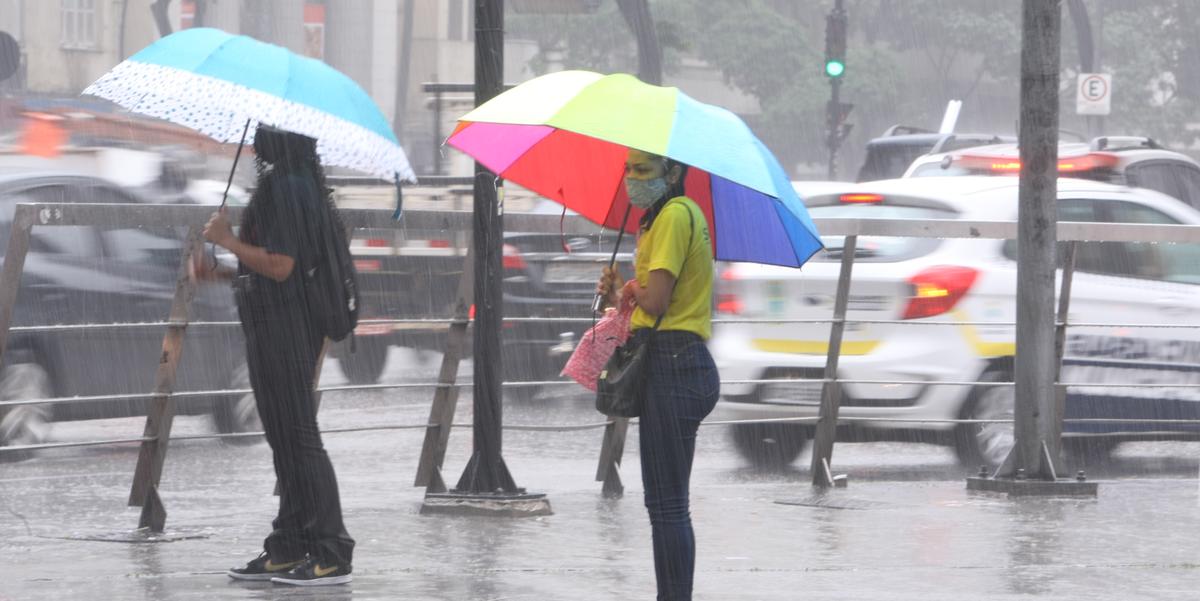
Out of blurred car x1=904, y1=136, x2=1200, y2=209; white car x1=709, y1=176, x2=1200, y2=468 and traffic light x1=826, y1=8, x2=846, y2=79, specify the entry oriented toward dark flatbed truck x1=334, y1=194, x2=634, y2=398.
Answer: the traffic light

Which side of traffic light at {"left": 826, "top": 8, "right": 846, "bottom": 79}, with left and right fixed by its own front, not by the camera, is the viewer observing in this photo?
front

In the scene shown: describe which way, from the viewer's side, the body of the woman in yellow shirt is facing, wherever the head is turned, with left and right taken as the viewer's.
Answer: facing to the left of the viewer

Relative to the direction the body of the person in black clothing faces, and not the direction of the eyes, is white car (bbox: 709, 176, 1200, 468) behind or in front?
behind

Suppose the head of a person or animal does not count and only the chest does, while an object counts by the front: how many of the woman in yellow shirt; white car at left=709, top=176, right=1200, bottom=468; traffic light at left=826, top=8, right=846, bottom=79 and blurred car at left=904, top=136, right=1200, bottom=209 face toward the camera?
1

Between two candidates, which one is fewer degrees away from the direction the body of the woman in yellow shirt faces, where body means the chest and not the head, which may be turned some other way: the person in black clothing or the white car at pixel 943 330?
the person in black clothing

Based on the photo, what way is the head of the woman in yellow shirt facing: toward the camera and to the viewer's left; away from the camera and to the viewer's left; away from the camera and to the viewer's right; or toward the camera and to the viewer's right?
toward the camera and to the viewer's left

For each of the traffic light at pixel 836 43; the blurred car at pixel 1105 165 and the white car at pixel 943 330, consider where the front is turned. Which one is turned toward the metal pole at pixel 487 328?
the traffic light

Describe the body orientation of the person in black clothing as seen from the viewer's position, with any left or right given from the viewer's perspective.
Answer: facing to the left of the viewer

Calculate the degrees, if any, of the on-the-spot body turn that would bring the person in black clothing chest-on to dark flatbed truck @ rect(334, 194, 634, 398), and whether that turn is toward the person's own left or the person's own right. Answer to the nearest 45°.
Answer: approximately 90° to the person's own right
